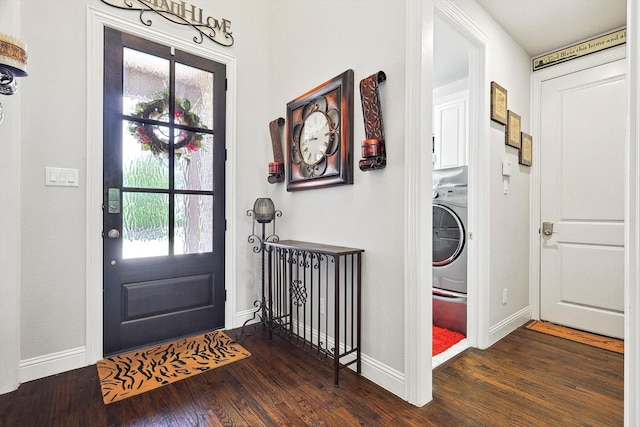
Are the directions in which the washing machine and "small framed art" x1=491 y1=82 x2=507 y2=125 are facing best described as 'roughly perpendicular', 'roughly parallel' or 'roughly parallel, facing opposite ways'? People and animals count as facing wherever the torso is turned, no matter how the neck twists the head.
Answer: roughly perpendicular

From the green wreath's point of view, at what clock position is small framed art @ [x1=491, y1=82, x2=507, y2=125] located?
The small framed art is roughly at 4 o'clock from the green wreath.

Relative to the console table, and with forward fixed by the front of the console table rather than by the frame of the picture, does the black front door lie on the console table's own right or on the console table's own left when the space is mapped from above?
on the console table's own right

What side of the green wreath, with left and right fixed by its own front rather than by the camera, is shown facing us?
back

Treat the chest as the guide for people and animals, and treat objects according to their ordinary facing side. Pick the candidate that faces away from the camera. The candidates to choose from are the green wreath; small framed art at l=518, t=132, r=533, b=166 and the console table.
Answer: the green wreath

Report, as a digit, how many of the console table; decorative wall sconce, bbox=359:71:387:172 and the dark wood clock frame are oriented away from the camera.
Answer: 0

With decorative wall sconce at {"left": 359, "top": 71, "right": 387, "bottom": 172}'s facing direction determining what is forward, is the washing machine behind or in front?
behind

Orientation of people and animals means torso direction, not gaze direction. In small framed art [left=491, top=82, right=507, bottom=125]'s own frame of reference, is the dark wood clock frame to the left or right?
on its right

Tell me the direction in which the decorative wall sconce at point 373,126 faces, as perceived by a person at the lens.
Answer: facing the viewer and to the left of the viewer
